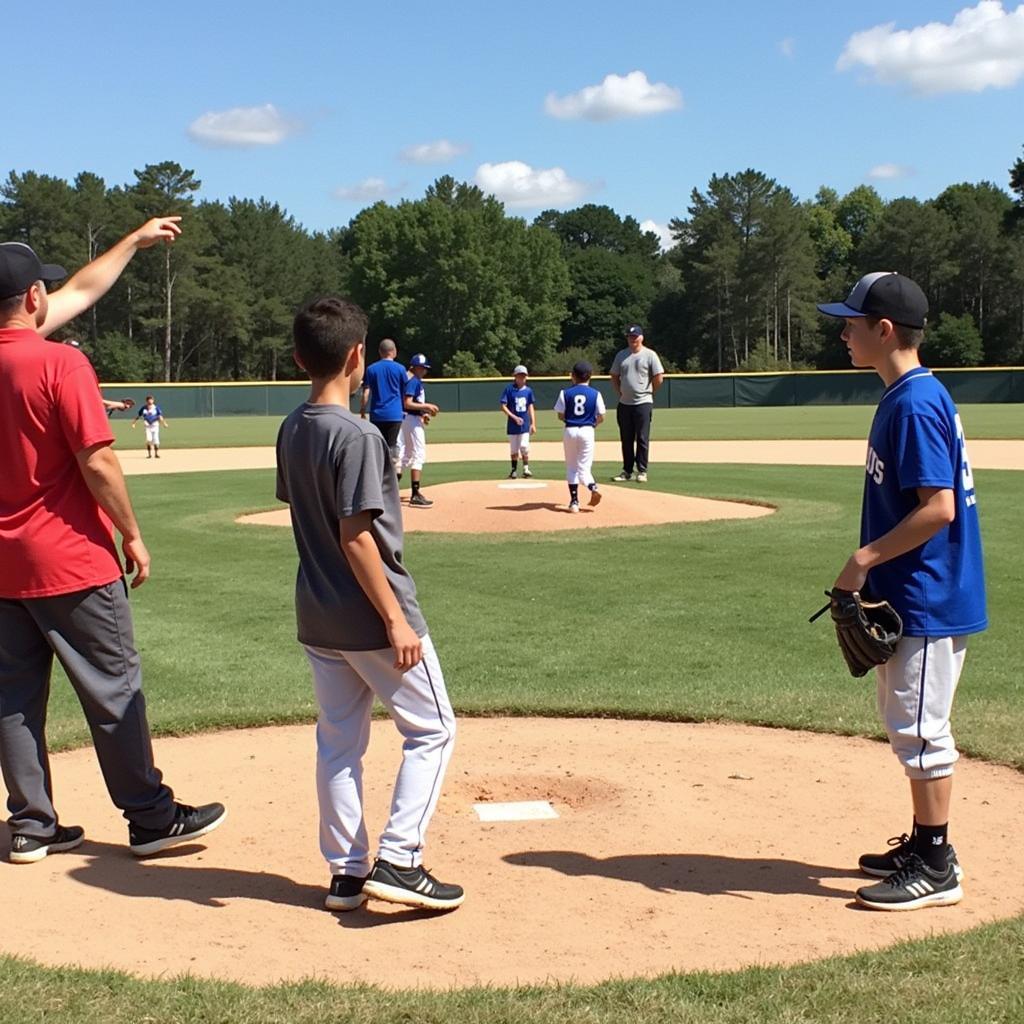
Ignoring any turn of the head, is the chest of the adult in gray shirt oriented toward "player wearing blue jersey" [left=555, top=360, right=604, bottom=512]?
yes

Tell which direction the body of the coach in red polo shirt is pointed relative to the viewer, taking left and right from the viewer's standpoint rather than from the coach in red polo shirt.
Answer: facing away from the viewer and to the right of the viewer

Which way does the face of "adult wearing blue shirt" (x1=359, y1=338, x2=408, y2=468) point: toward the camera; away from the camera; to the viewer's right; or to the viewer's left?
away from the camera

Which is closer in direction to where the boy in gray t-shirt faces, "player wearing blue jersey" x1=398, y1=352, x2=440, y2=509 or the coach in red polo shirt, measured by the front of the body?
the player wearing blue jersey

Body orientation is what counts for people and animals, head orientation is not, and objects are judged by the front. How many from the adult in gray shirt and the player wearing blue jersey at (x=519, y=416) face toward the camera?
2

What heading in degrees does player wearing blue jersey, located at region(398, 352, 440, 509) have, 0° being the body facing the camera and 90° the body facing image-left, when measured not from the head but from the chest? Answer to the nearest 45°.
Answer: approximately 270°

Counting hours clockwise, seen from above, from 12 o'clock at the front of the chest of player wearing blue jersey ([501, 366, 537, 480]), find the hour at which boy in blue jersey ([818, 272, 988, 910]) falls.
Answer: The boy in blue jersey is roughly at 12 o'clock from the player wearing blue jersey.

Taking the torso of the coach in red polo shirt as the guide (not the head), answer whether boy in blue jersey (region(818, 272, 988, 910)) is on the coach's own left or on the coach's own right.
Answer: on the coach's own right

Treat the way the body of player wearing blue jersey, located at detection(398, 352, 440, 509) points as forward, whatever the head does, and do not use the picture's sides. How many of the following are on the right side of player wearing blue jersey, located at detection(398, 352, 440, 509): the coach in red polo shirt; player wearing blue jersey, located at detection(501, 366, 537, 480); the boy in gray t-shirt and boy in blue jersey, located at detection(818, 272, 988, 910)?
3

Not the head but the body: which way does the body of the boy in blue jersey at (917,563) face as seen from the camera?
to the viewer's left

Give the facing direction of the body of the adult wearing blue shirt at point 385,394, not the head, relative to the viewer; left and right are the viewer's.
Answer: facing away from the viewer

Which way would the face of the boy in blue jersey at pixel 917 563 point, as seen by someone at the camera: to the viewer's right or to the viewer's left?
to the viewer's left

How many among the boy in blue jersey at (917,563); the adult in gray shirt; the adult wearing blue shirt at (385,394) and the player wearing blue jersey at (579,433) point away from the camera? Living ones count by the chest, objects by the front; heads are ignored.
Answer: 2
